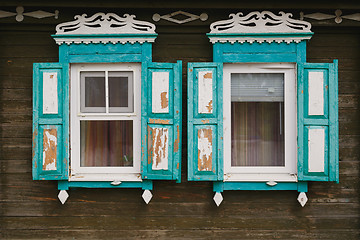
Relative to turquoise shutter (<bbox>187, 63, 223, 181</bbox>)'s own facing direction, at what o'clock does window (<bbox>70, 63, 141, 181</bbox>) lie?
The window is roughly at 3 o'clock from the turquoise shutter.

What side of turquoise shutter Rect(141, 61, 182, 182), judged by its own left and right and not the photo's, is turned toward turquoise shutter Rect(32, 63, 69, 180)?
right

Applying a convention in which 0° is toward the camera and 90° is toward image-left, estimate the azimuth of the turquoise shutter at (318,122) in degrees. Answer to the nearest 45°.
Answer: approximately 0°

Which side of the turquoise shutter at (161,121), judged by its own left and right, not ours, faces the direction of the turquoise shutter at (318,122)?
left

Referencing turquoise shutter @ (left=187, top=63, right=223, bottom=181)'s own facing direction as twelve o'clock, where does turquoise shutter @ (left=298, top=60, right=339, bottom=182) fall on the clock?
turquoise shutter @ (left=298, top=60, right=339, bottom=182) is roughly at 9 o'clock from turquoise shutter @ (left=187, top=63, right=223, bottom=181).
